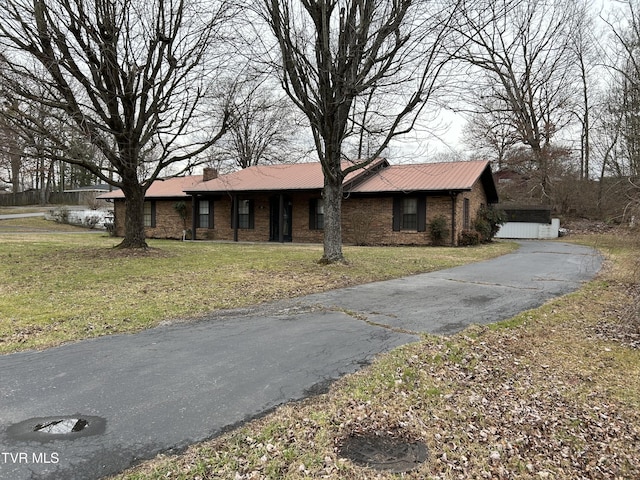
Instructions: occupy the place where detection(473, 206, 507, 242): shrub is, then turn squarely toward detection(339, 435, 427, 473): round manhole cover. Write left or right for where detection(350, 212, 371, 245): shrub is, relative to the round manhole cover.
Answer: right

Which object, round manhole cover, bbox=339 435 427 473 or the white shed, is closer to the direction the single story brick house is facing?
the round manhole cover

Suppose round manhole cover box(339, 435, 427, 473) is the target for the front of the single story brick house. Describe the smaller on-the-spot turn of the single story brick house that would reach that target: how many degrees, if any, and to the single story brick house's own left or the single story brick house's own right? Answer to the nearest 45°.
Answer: approximately 45° to the single story brick house's own left

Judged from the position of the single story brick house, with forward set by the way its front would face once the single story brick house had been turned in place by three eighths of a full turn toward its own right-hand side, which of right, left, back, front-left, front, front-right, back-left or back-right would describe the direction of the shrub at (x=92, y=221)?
front-left

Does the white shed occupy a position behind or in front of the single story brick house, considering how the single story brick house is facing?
behind

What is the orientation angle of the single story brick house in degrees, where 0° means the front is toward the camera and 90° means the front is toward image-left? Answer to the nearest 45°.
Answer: approximately 45°
